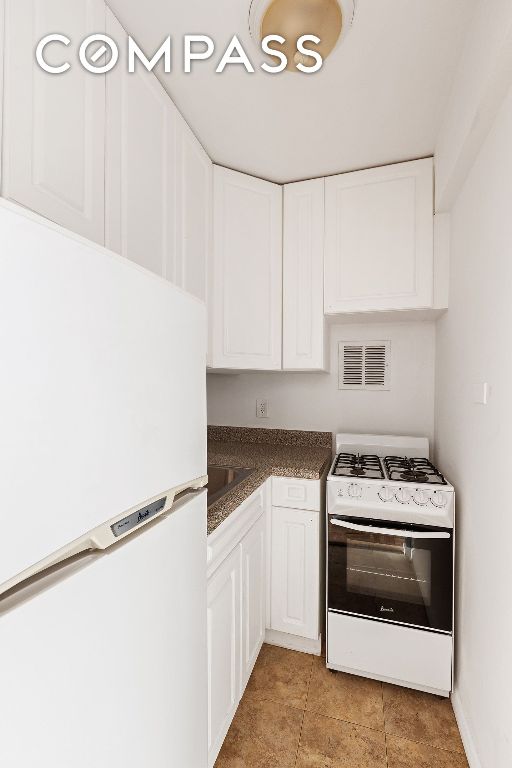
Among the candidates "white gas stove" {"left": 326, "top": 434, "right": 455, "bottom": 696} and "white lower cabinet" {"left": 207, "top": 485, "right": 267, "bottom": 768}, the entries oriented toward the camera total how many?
1

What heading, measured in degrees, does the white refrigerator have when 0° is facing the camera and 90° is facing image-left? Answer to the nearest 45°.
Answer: approximately 315°

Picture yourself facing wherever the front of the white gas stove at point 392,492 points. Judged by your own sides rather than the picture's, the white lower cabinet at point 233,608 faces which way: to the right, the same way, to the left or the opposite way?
to the left

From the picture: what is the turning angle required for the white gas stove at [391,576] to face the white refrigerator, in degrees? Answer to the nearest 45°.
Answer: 0° — it already faces it

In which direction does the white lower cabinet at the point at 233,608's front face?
to the viewer's right

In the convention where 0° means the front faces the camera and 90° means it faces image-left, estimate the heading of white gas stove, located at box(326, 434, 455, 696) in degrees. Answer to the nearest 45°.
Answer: approximately 0°

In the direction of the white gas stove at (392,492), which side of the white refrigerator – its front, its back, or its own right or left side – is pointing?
left

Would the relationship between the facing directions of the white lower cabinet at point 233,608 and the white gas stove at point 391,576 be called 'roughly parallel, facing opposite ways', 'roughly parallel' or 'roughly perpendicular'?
roughly perpendicular
